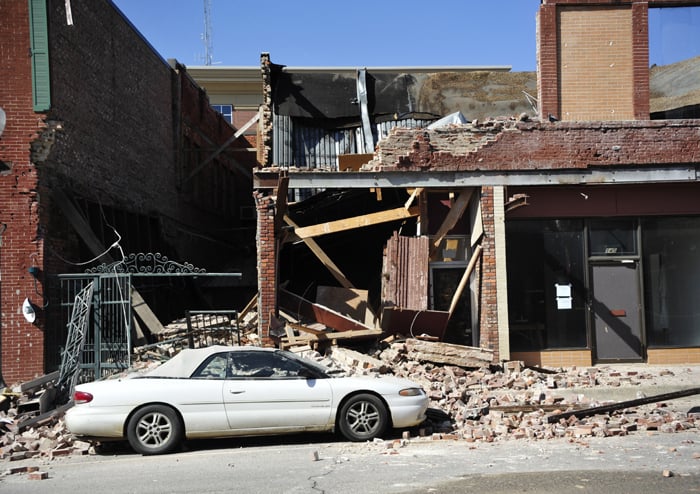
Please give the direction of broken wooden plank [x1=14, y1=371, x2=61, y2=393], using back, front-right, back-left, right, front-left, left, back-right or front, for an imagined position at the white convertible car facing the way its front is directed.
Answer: back-left

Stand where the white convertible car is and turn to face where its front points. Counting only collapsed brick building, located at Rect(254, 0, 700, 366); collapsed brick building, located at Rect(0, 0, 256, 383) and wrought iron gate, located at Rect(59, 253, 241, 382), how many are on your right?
0

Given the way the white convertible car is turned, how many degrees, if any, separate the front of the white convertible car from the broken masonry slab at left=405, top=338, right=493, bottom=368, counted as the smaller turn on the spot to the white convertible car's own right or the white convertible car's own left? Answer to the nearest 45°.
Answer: approximately 45° to the white convertible car's own left

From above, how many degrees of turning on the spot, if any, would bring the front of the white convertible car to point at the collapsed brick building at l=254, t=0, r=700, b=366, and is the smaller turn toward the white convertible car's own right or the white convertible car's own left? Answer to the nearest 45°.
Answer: approximately 45° to the white convertible car's own left

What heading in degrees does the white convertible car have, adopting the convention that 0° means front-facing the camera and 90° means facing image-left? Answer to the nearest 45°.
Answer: approximately 270°

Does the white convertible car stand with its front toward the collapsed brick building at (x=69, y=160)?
no

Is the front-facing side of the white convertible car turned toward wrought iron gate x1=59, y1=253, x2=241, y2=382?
no

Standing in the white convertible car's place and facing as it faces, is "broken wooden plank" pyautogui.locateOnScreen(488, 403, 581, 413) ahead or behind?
ahead

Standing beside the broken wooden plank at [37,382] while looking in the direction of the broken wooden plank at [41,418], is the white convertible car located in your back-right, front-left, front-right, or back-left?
front-left

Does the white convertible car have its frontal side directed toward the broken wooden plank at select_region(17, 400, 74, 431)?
no
